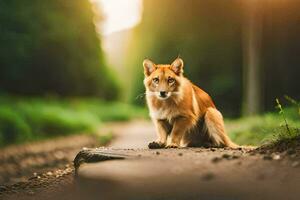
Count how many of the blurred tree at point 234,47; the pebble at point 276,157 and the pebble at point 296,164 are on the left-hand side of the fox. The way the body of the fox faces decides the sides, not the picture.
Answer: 2

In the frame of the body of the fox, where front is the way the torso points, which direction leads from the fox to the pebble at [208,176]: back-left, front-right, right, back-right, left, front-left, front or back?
front-left

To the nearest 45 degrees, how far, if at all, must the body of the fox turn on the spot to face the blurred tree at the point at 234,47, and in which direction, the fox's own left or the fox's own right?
approximately 135° to the fox's own right

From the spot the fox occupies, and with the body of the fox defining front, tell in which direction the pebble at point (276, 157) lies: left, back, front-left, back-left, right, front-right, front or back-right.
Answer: left

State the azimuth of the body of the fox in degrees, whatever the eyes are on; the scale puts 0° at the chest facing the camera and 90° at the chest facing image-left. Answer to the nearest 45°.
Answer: approximately 45°

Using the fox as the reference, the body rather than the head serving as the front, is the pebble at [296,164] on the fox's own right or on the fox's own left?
on the fox's own left
